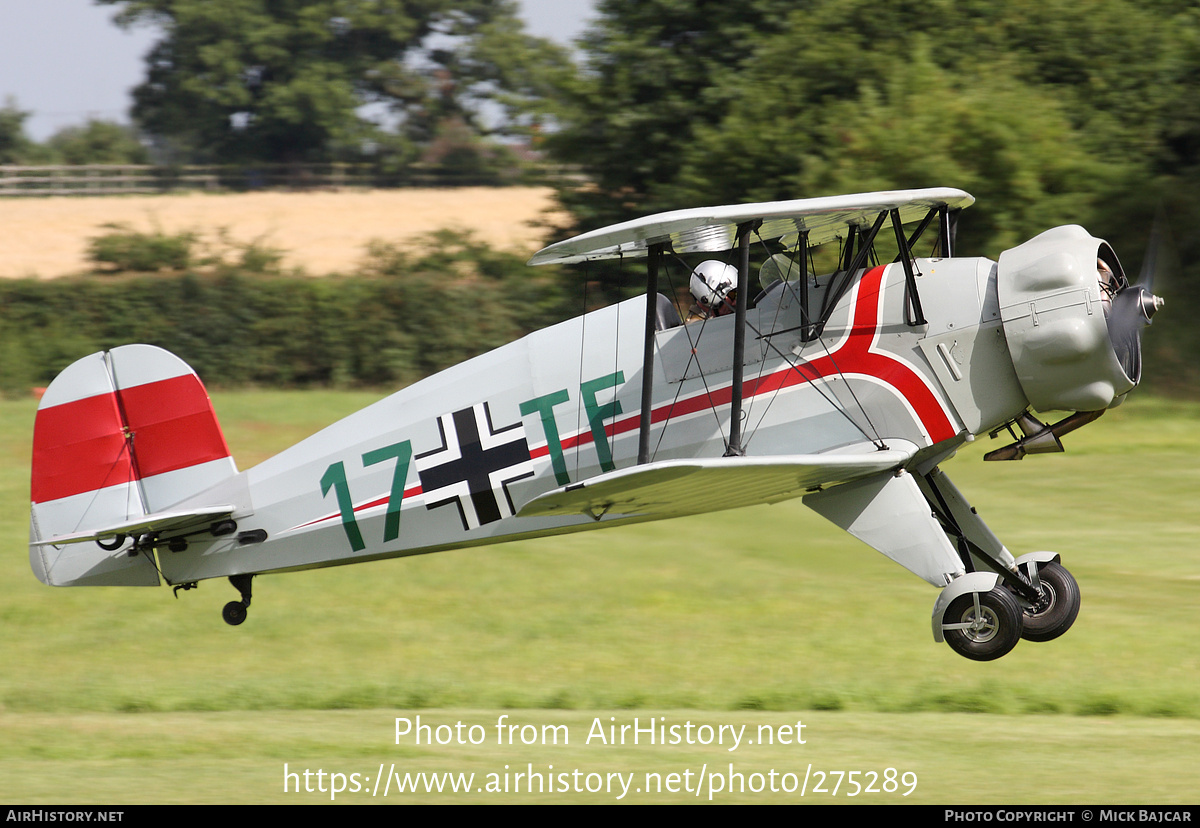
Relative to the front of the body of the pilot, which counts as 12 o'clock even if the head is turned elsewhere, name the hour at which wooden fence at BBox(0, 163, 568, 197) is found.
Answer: The wooden fence is roughly at 8 o'clock from the pilot.

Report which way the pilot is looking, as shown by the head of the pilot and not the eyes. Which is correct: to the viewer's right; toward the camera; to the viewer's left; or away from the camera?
to the viewer's right

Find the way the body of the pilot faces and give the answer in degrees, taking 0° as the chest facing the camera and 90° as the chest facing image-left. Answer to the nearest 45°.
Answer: approximately 270°

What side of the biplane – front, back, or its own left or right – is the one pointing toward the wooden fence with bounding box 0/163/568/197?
left

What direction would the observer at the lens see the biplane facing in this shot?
facing to the right of the viewer
